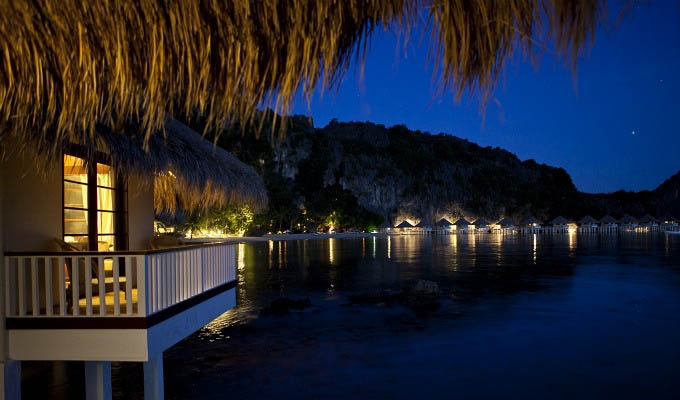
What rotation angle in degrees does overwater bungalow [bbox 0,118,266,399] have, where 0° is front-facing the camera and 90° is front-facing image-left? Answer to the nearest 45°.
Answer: approximately 0°
